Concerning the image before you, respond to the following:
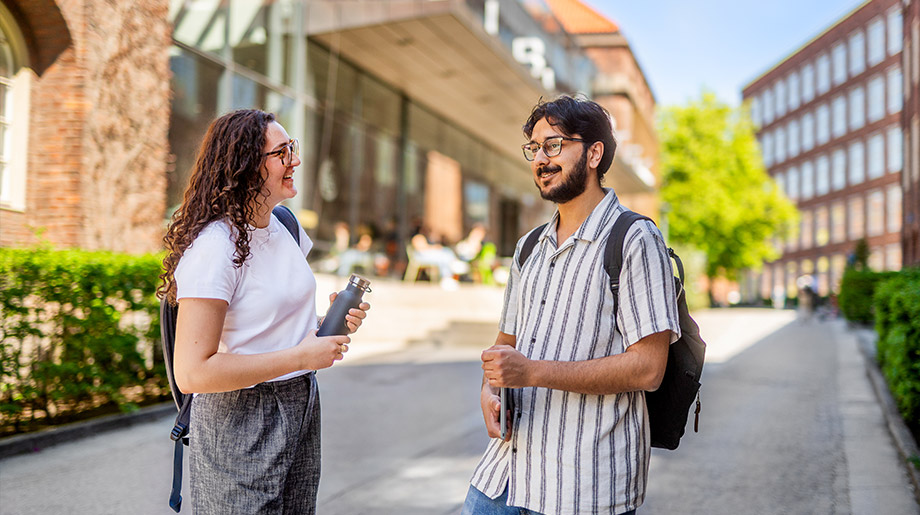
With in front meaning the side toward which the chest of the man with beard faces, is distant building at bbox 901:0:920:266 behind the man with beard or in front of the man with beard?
behind

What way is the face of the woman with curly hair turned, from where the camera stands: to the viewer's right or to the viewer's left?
to the viewer's right

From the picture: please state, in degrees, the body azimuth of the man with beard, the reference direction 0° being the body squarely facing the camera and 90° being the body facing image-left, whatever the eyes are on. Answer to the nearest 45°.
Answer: approximately 45°

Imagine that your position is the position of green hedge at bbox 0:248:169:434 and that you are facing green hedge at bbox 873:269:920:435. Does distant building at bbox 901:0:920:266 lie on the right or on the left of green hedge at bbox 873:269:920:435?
left

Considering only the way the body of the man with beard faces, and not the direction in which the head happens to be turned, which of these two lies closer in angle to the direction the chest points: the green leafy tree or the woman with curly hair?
the woman with curly hair

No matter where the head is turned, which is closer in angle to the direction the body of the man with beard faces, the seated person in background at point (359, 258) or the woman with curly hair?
the woman with curly hair

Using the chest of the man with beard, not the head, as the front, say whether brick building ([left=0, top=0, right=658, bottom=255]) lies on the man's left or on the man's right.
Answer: on the man's right
